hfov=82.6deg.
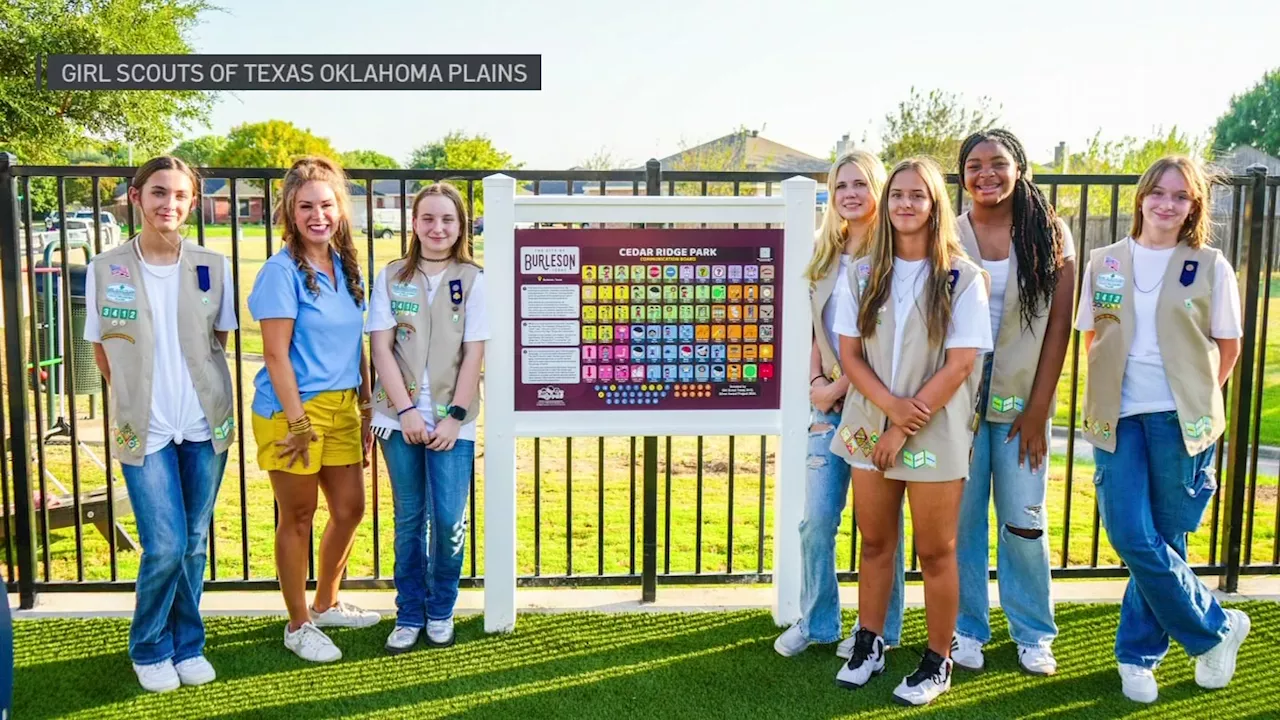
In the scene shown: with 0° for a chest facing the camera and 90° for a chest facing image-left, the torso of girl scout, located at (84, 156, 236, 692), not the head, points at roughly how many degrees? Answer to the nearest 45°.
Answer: approximately 0°

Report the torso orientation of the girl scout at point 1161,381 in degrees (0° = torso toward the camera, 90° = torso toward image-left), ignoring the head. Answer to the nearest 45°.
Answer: approximately 0°

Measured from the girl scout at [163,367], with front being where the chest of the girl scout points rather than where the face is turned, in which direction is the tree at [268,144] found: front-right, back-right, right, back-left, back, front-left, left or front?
back
